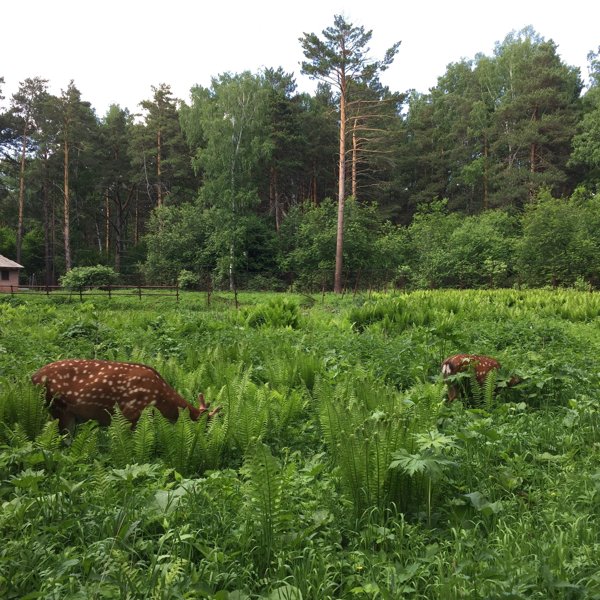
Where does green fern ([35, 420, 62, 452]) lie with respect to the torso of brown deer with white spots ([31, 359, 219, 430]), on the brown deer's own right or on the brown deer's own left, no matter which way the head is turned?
on the brown deer's own right

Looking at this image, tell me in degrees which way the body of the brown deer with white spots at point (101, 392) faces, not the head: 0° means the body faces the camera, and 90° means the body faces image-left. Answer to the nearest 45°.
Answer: approximately 270°

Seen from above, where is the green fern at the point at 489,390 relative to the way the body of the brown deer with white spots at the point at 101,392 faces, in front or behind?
in front

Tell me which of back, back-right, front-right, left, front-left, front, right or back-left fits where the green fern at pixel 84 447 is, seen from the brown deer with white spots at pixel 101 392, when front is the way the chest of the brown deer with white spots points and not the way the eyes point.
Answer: right

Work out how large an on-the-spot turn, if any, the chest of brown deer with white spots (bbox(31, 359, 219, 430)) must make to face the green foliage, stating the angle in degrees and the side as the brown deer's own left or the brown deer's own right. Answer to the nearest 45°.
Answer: approximately 45° to the brown deer's own left

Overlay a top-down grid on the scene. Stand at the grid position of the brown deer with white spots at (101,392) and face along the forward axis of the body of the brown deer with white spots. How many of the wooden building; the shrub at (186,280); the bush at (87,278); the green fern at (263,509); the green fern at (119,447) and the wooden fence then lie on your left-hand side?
4

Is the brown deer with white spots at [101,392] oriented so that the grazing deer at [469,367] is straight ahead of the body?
yes
